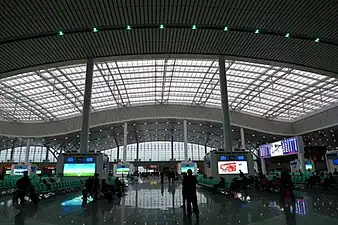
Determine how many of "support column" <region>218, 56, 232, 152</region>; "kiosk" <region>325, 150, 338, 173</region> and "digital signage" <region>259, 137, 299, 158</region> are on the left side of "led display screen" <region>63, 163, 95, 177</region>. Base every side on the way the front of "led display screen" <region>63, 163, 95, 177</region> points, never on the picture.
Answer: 3

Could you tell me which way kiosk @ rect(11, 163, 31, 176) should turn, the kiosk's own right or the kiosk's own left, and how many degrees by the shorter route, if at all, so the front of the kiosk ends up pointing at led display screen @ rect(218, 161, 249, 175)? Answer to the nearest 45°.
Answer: approximately 45° to the kiosk's own left

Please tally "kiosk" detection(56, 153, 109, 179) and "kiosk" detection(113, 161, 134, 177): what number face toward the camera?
2

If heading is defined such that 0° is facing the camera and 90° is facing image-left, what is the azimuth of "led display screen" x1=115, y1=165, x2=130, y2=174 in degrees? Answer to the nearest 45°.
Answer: approximately 0°

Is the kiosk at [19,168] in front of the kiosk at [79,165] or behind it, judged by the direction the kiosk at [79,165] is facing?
behind

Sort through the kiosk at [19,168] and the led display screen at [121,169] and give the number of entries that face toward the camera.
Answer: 2

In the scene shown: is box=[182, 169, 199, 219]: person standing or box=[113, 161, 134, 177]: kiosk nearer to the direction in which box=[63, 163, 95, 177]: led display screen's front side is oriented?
the person standing

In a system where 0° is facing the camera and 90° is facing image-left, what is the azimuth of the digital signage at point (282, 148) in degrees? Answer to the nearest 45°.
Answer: approximately 45°
